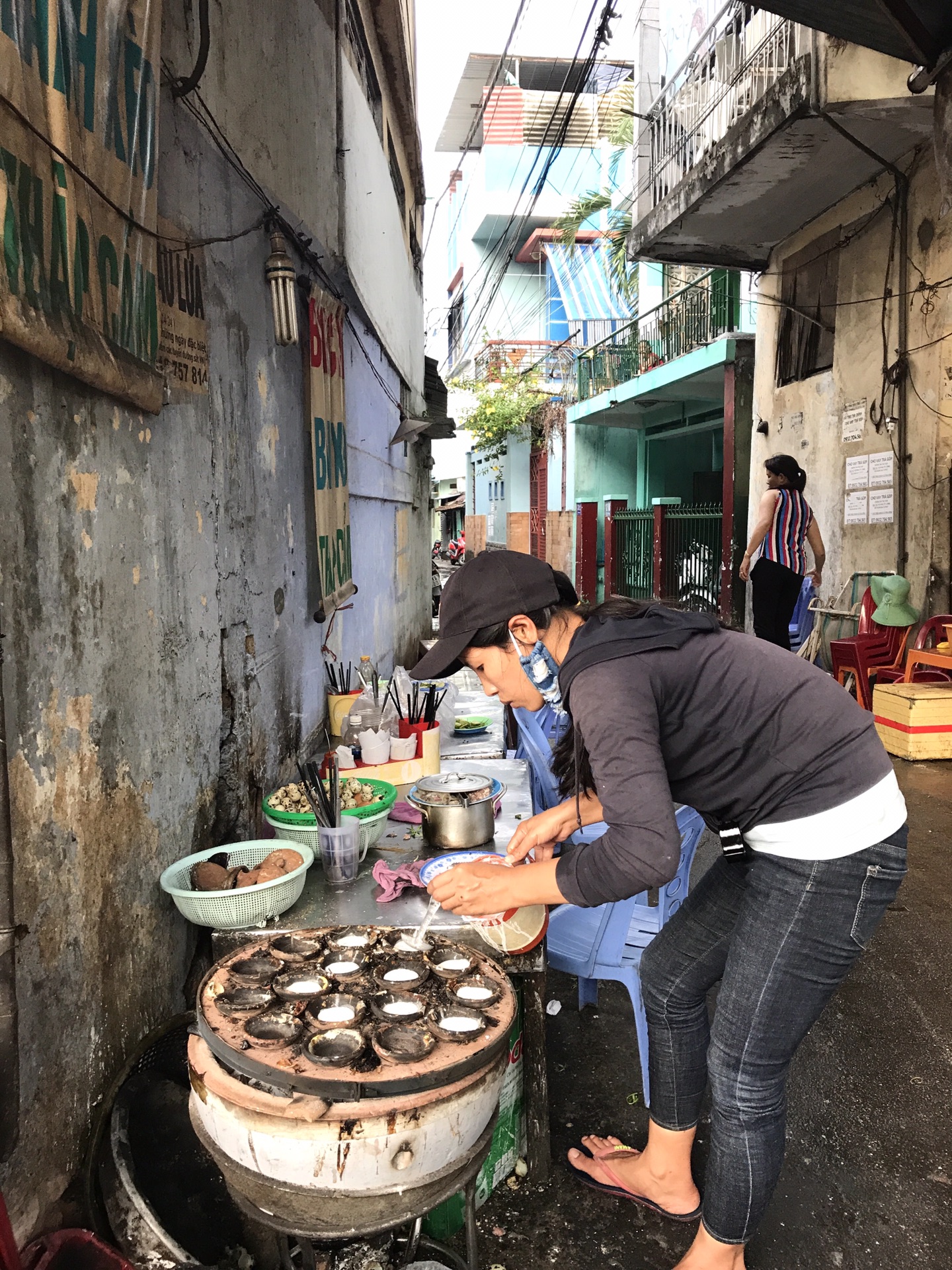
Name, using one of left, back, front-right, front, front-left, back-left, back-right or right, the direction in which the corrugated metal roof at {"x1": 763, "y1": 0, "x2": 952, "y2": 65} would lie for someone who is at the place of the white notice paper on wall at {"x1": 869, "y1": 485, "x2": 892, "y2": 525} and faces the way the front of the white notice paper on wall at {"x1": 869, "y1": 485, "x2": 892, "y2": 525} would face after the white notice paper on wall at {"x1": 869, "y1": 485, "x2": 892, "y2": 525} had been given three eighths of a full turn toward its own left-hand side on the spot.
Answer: right

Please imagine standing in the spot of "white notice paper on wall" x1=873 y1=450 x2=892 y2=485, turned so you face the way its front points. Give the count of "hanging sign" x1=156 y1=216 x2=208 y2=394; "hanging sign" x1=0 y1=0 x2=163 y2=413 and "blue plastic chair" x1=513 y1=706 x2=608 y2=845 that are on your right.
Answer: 0

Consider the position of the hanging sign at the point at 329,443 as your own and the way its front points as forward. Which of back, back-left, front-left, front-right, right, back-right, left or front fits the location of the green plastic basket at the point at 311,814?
front-right

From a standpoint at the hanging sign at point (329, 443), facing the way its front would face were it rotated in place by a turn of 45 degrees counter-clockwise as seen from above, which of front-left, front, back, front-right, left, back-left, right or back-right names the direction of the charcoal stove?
right

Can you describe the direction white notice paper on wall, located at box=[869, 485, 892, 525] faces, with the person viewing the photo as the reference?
facing the viewer and to the left of the viewer

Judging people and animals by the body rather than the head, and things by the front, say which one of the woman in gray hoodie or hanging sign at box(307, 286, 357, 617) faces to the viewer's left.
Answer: the woman in gray hoodie

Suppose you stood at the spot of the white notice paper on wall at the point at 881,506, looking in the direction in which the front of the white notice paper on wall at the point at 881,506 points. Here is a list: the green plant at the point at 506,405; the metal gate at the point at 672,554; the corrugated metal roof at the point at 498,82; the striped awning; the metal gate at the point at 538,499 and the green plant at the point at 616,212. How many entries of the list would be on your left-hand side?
0

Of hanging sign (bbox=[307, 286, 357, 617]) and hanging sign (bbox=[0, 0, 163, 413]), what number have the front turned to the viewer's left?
0

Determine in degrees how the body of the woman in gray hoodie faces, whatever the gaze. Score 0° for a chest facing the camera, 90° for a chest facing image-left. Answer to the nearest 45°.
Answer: approximately 90°

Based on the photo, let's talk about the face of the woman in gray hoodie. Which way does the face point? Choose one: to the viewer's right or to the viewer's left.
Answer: to the viewer's left

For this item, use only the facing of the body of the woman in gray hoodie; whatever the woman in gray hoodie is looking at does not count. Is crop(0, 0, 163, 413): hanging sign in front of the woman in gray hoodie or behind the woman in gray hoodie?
in front

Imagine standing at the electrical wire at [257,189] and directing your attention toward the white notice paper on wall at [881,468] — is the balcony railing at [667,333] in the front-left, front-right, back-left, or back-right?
front-left

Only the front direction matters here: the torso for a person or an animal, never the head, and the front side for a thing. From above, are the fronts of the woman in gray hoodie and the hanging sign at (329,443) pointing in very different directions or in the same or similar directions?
very different directions

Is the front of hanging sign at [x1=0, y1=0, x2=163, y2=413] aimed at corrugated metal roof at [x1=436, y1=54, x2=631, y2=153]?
no

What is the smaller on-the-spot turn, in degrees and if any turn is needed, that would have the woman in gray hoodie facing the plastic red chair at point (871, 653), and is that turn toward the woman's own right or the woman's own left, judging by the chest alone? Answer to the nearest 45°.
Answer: approximately 90° to the woman's own right

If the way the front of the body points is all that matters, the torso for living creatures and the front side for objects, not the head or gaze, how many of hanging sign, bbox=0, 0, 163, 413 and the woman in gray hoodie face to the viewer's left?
1

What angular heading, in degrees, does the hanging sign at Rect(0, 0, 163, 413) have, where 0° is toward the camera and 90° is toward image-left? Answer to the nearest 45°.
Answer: approximately 315°

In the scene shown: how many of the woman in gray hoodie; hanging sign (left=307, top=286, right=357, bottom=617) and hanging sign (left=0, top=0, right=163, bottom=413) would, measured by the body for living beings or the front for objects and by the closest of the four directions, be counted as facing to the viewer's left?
1
